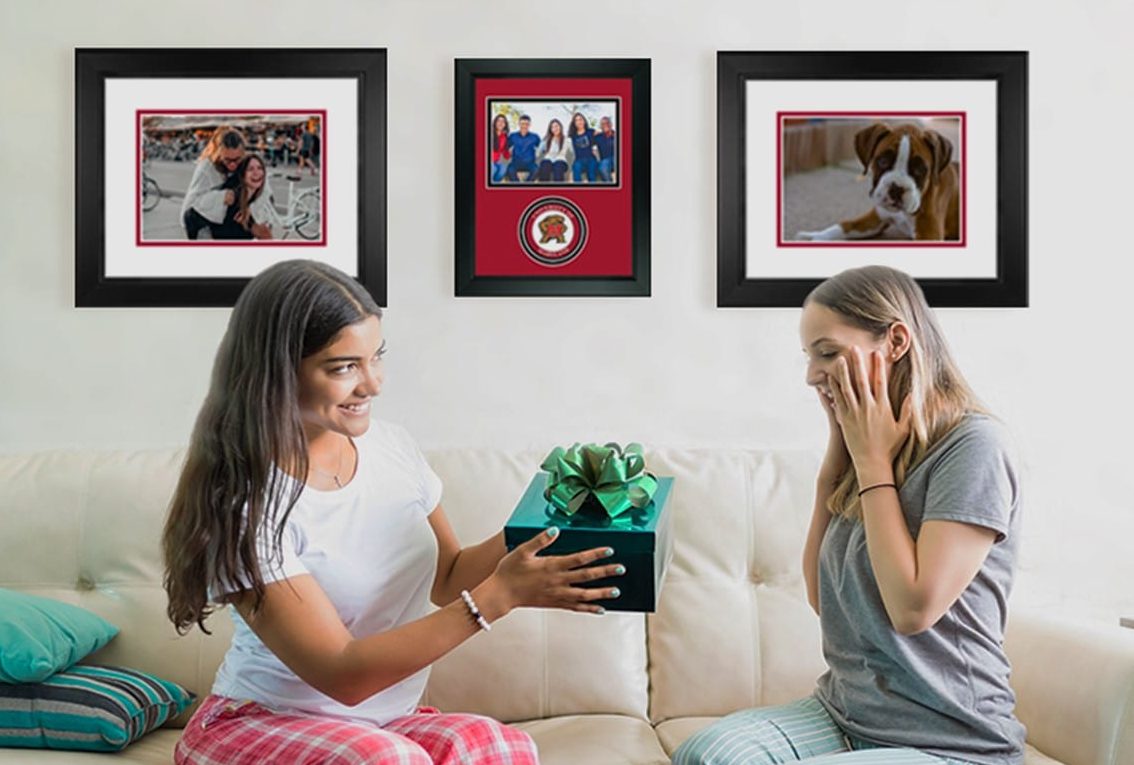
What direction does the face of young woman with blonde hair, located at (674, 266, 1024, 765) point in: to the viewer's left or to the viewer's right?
to the viewer's left

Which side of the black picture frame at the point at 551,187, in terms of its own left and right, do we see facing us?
front

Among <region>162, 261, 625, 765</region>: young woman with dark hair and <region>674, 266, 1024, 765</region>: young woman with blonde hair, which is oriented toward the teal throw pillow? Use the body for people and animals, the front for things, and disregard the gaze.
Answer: the young woman with blonde hair

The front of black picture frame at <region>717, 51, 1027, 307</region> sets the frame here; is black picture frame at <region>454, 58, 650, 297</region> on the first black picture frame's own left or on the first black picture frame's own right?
on the first black picture frame's own right

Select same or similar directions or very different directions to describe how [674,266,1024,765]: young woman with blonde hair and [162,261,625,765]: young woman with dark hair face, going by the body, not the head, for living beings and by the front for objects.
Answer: very different directions

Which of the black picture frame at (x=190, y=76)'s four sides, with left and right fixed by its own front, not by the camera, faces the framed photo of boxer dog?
left

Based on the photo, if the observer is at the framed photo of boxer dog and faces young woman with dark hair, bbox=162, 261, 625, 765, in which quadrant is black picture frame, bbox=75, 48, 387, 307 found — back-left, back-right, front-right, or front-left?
front-right

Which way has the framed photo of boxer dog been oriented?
toward the camera

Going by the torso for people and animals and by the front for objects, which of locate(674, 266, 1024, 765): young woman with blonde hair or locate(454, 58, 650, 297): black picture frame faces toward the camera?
the black picture frame

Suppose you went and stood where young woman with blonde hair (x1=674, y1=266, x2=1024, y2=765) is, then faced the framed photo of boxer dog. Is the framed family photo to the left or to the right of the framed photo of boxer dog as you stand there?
left

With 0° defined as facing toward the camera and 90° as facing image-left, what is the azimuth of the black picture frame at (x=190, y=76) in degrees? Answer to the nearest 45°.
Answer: approximately 0°

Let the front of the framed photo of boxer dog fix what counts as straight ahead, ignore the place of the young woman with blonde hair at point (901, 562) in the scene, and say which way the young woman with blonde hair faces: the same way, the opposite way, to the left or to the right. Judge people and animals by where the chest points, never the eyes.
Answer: to the right

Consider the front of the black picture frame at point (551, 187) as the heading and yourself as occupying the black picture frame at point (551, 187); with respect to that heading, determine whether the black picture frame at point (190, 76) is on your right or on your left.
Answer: on your right

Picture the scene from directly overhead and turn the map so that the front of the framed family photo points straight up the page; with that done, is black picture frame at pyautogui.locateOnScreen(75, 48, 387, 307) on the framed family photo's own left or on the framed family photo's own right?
on the framed family photo's own right

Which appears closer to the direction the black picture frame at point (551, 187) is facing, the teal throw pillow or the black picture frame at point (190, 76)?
the teal throw pillow

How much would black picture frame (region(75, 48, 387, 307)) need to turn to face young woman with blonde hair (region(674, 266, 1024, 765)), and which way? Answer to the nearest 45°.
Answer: approximately 45° to its left

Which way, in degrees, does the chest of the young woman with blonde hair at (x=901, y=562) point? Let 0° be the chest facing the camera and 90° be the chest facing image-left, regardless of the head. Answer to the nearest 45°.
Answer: approximately 90°

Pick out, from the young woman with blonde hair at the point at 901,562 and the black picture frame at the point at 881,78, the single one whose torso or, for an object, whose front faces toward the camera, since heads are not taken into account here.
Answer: the black picture frame
